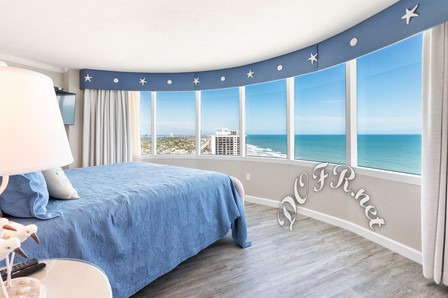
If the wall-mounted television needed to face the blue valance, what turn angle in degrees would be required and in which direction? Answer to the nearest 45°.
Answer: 0° — it already faces it

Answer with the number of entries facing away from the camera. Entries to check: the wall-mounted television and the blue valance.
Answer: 0

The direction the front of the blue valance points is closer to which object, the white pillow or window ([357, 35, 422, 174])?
the white pillow

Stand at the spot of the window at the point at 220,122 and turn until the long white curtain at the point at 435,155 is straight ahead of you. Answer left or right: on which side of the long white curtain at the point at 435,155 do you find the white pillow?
right

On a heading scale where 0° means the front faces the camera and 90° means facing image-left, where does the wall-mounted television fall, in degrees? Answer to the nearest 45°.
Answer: approximately 315°

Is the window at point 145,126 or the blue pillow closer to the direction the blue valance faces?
the blue pillow

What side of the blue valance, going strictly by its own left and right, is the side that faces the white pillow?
front

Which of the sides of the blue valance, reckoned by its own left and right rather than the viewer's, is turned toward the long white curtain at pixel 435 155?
left

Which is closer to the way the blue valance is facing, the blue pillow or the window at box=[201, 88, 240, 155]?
the blue pillow

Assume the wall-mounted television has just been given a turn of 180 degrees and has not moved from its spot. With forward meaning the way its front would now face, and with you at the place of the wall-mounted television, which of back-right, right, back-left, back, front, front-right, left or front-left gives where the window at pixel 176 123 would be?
back-right

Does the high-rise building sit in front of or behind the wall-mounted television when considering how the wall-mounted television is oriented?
behind

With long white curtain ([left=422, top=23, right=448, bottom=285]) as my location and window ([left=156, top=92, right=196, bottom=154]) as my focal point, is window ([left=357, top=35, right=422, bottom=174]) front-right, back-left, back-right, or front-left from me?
front-right

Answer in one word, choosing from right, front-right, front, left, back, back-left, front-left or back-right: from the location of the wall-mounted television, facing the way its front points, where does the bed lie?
front-right

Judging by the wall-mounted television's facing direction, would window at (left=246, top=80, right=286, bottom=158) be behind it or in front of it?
in front

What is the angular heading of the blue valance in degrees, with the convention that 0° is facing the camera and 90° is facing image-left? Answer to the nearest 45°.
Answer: approximately 45°

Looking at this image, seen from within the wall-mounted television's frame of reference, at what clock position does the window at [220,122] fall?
The window is roughly at 11 o'clock from the wall-mounted television.

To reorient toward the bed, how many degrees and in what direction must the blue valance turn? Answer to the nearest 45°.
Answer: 0° — it already faces it

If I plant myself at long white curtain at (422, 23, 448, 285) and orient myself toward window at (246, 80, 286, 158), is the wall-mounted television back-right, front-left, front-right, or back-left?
front-left

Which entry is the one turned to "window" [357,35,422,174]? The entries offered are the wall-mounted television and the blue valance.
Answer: the wall-mounted television
